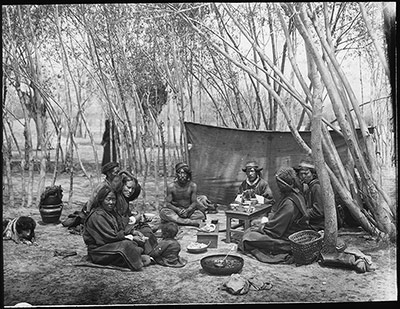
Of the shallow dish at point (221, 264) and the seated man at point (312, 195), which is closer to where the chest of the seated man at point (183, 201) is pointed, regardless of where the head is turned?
the shallow dish

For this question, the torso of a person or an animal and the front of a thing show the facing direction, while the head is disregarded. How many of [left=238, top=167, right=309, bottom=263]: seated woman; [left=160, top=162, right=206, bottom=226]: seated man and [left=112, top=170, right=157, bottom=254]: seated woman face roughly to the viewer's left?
1

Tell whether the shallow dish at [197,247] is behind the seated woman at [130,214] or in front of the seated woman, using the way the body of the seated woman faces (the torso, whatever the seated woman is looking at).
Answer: in front

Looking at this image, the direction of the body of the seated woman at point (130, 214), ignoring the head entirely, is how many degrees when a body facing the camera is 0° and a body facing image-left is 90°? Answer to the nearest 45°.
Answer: approximately 315°

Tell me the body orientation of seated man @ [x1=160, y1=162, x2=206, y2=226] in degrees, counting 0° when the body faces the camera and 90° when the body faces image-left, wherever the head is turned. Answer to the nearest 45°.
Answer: approximately 0°

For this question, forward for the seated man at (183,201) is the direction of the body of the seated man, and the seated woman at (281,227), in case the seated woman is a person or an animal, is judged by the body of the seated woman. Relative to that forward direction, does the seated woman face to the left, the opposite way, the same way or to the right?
to the right

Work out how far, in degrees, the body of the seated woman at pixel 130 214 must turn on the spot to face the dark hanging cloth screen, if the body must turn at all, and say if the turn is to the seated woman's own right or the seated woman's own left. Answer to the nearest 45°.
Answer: approximately 45° to the seated woman's own left

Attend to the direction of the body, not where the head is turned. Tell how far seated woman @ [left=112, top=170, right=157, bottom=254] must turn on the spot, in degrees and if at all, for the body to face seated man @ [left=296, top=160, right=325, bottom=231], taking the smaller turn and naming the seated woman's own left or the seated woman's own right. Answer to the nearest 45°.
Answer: approximately 45° to the seated woman's own left

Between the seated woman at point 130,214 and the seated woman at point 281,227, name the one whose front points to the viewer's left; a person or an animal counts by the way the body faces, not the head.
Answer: the seated woman at point 281,227

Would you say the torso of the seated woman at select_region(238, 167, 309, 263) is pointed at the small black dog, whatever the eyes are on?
yes

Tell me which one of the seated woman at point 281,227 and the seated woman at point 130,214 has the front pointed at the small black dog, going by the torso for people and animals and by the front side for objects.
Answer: the seated woman at point 281,227

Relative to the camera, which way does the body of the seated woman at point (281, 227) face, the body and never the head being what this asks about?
to the viewer's left
